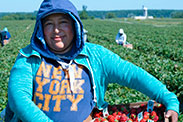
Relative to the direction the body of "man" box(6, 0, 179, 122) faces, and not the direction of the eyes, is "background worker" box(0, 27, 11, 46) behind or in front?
behind

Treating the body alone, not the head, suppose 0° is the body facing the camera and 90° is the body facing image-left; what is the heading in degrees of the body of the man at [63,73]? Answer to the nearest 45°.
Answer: approximately 0°
